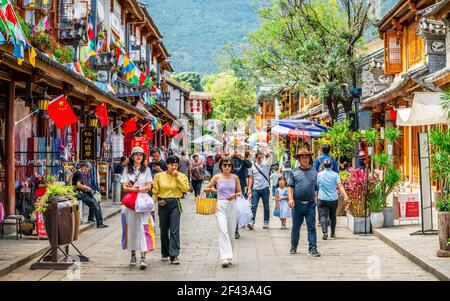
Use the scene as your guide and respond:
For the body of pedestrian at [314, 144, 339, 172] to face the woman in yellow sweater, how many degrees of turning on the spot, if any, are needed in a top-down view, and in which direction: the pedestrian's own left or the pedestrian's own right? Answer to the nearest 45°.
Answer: approximately 135° to the pedestrian's own left

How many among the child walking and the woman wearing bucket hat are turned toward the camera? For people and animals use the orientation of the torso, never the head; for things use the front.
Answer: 2

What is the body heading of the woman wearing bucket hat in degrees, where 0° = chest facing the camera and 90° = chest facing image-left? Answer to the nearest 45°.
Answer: approximately 0°

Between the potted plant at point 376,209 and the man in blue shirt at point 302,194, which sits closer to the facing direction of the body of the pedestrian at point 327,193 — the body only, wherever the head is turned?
the potted plant

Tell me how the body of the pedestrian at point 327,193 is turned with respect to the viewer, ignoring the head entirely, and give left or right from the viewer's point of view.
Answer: facing away from the viewer

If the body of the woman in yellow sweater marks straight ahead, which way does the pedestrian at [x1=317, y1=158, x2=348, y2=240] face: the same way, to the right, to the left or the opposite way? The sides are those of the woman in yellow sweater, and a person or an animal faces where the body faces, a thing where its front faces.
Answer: the opposite way

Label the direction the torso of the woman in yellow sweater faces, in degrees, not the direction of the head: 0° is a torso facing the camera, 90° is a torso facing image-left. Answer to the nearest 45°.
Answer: approximately 0°

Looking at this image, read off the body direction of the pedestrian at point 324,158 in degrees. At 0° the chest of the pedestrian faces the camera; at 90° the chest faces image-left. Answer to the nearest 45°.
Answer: approximately 180°

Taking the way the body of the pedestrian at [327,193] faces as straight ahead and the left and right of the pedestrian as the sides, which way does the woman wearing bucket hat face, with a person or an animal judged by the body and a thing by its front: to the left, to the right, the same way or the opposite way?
the opposite way
